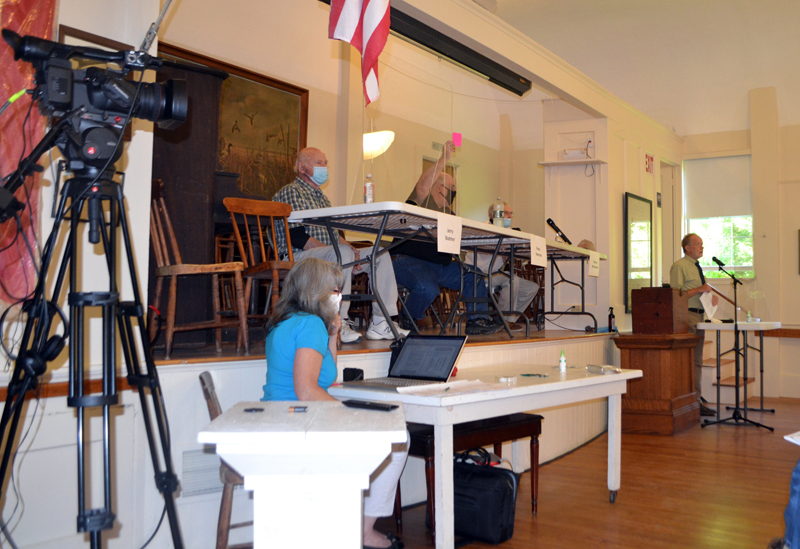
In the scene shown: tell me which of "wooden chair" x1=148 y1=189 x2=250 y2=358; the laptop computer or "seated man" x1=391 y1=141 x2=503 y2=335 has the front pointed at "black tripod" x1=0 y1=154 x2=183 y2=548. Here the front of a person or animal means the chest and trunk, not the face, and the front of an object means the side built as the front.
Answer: the laptop computer

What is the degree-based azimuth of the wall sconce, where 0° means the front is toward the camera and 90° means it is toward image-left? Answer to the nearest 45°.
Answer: approximately 315°

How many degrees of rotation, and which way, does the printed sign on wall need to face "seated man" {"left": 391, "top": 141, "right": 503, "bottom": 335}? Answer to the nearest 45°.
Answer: approximately 45° to its right

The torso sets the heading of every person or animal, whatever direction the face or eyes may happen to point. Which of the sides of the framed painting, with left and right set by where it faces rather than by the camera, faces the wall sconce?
left

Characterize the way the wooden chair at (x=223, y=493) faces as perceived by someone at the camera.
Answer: facing to the right of the viewer

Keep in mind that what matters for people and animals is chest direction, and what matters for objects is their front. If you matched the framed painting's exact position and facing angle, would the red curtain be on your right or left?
on your right

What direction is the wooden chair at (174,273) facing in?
to the viewer's right

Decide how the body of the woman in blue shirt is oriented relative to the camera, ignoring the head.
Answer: to the viewer's right

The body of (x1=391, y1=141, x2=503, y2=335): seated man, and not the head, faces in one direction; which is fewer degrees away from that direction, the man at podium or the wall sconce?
the man at podium
